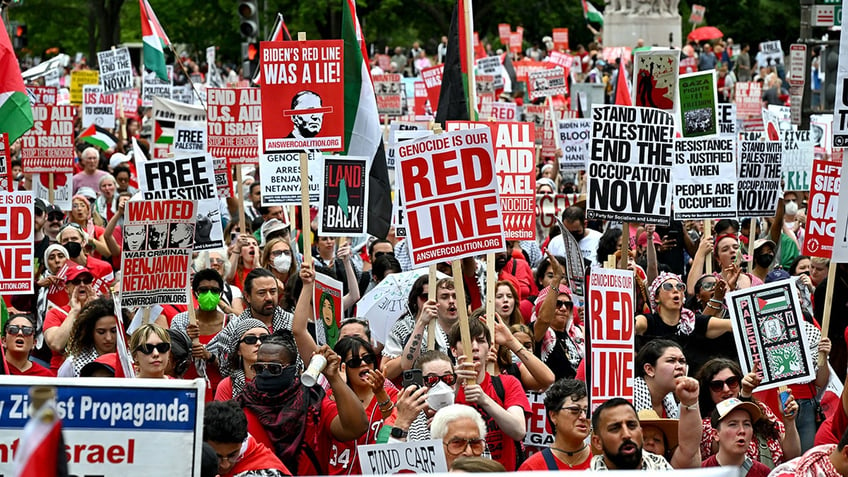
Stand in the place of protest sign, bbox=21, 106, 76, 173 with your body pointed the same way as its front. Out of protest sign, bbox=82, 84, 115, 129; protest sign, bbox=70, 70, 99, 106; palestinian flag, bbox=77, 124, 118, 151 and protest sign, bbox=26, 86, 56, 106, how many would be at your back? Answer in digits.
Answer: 4

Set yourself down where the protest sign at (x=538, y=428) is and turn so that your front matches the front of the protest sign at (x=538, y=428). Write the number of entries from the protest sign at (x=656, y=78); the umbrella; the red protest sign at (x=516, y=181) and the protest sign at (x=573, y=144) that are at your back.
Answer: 4

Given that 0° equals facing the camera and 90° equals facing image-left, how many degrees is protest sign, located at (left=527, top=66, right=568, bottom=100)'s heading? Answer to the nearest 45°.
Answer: approximately 0°

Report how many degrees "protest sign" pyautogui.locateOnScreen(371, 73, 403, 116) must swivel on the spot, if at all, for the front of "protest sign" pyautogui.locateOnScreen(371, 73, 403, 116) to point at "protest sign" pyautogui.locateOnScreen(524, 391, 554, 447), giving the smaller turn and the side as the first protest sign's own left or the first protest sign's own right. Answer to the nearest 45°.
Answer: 0° — it already faces it

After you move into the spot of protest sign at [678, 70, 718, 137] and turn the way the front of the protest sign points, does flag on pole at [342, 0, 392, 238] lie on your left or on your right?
on your right

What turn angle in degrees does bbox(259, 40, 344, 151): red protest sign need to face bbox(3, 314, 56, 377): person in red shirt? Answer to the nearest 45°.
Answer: approximately 45° to its right

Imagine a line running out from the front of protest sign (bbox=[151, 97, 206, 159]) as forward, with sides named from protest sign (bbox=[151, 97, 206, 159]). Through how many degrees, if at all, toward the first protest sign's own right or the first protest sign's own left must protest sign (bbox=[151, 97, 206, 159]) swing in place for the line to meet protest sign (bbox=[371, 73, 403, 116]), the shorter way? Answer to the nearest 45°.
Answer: approximately 135° to the first protest sign's own left

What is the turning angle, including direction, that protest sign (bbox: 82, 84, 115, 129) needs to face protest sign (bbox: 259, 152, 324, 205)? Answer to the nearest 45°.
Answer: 0° — it already faces it

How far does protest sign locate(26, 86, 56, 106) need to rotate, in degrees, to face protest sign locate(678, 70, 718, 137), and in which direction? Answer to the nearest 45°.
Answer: approximately 45° to its left
